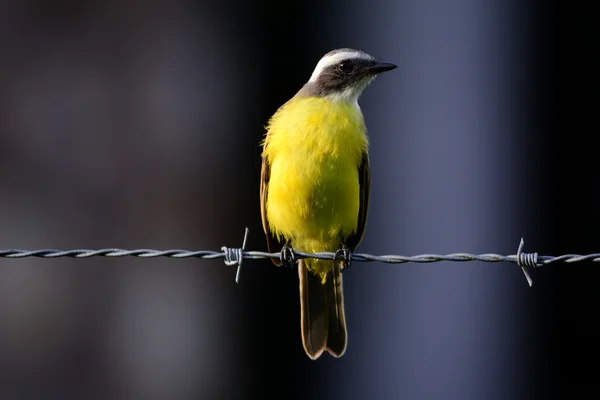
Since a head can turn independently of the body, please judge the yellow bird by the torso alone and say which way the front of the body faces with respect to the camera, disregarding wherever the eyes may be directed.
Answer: toward the camera
